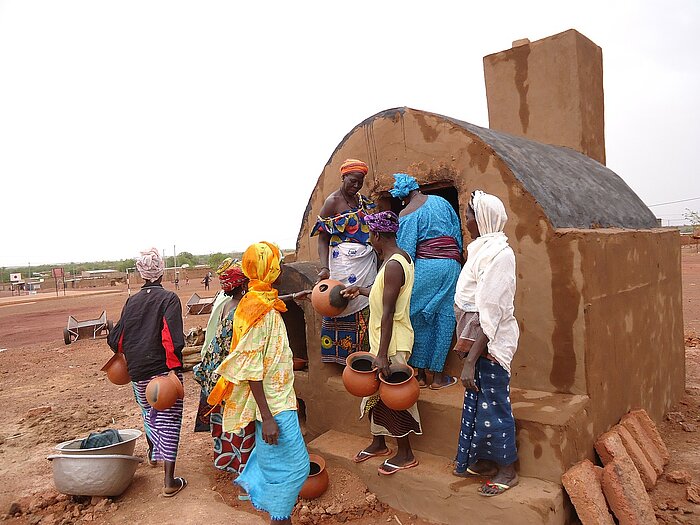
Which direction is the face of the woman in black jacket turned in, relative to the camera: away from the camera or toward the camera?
away from the camera

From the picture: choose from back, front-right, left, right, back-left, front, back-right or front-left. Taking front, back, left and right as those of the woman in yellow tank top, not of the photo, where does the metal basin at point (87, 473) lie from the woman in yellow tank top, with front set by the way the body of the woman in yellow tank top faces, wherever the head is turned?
front

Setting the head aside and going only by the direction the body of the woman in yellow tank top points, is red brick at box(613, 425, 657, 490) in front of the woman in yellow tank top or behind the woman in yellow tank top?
behind

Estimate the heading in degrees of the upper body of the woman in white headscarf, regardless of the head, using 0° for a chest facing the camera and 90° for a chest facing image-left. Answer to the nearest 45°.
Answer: approximately 90°

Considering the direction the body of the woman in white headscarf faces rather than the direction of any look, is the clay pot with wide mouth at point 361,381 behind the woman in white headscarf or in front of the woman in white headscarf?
in front

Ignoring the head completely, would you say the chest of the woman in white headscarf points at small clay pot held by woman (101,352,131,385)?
yes

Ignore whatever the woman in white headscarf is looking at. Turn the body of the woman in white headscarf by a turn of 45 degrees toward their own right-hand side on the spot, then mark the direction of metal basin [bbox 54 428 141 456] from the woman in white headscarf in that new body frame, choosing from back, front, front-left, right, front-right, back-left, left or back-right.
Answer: front-left

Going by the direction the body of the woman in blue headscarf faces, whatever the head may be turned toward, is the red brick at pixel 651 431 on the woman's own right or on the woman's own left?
on the woman's own right

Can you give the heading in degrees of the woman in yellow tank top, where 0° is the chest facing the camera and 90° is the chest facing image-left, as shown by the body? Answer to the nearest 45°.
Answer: approximately 90°
